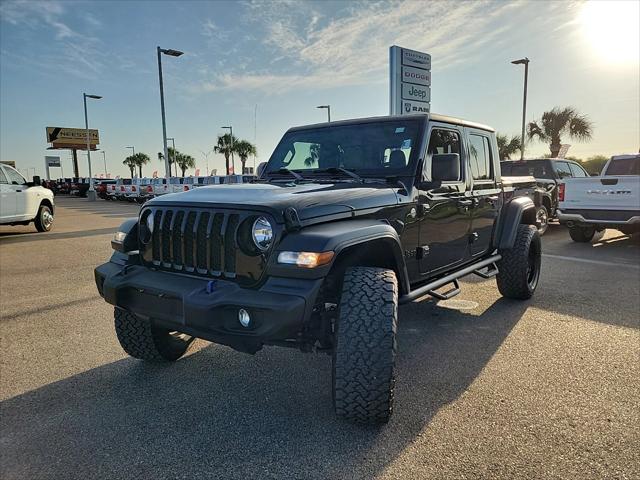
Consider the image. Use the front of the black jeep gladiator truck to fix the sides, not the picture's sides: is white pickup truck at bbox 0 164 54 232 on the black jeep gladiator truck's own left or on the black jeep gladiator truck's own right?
on the black jeep gladiator truck's own right

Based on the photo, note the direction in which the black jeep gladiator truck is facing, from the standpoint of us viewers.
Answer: facing the viewer and to the left of the viewer

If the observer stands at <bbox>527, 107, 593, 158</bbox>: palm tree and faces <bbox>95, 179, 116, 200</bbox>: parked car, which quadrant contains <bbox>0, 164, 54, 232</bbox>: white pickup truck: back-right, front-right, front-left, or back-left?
front-left

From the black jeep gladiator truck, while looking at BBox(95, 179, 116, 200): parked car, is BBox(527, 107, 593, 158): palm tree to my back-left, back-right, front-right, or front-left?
front-right

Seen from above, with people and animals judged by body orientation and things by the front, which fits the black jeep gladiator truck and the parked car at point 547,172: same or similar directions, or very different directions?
very different directions

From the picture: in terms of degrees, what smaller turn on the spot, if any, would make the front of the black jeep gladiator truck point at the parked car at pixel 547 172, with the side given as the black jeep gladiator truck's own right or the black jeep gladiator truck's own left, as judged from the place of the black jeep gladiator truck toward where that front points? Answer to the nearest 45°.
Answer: approximately 180°

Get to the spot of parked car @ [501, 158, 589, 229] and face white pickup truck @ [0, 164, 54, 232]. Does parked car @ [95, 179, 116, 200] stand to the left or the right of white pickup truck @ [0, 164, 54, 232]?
right

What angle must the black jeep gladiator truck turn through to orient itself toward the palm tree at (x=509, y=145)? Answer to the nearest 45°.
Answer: approximately 180°

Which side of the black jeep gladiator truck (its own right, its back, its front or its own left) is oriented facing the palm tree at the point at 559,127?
back

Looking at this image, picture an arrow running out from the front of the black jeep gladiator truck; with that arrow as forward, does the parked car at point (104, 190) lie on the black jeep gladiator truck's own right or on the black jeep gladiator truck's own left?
on the black jeep gladiator truck's own right
